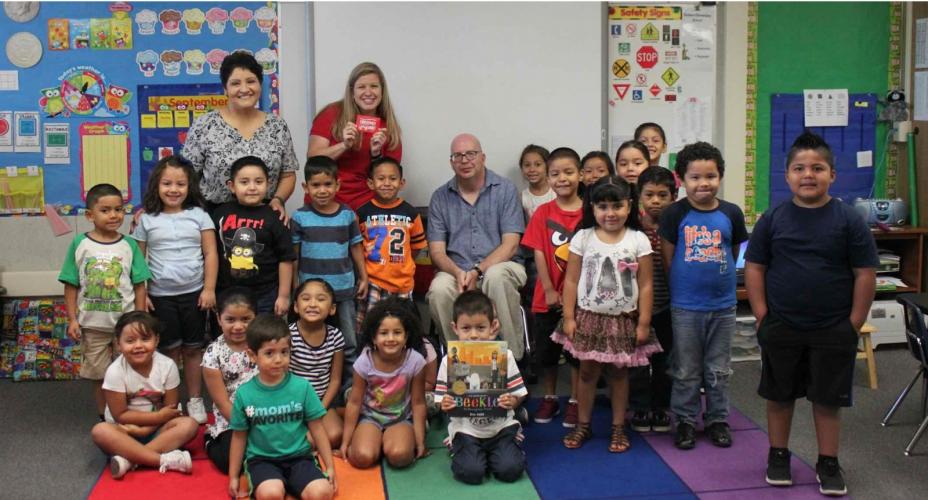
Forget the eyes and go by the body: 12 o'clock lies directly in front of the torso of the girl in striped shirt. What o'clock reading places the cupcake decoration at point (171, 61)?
The cupcake decoration is roughly at 5 o'clock from the girl in striped shirt.

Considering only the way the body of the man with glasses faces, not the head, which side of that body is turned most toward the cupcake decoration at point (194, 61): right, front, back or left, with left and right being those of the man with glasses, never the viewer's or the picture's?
right

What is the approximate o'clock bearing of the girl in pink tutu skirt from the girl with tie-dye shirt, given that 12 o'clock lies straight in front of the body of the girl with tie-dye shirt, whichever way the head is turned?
The girl in pink tutu skirt is roughly at 9 o'clock from the girl with tie-dye shirt.

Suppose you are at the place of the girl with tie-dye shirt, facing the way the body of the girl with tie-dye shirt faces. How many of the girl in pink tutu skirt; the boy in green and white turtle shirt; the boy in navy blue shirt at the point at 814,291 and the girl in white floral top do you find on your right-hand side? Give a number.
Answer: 2

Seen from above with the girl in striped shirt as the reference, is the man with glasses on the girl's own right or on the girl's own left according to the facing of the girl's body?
on the girl's own left

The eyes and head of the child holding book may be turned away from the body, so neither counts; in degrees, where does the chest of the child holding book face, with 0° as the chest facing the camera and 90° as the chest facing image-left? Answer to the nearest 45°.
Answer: approximately 0°

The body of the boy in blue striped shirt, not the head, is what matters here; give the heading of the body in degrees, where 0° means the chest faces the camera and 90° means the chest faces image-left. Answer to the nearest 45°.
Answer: approximately 0°

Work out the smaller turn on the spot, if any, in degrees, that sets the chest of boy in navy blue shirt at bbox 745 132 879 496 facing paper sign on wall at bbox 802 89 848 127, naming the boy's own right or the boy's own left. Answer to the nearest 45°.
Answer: approximately 180°
